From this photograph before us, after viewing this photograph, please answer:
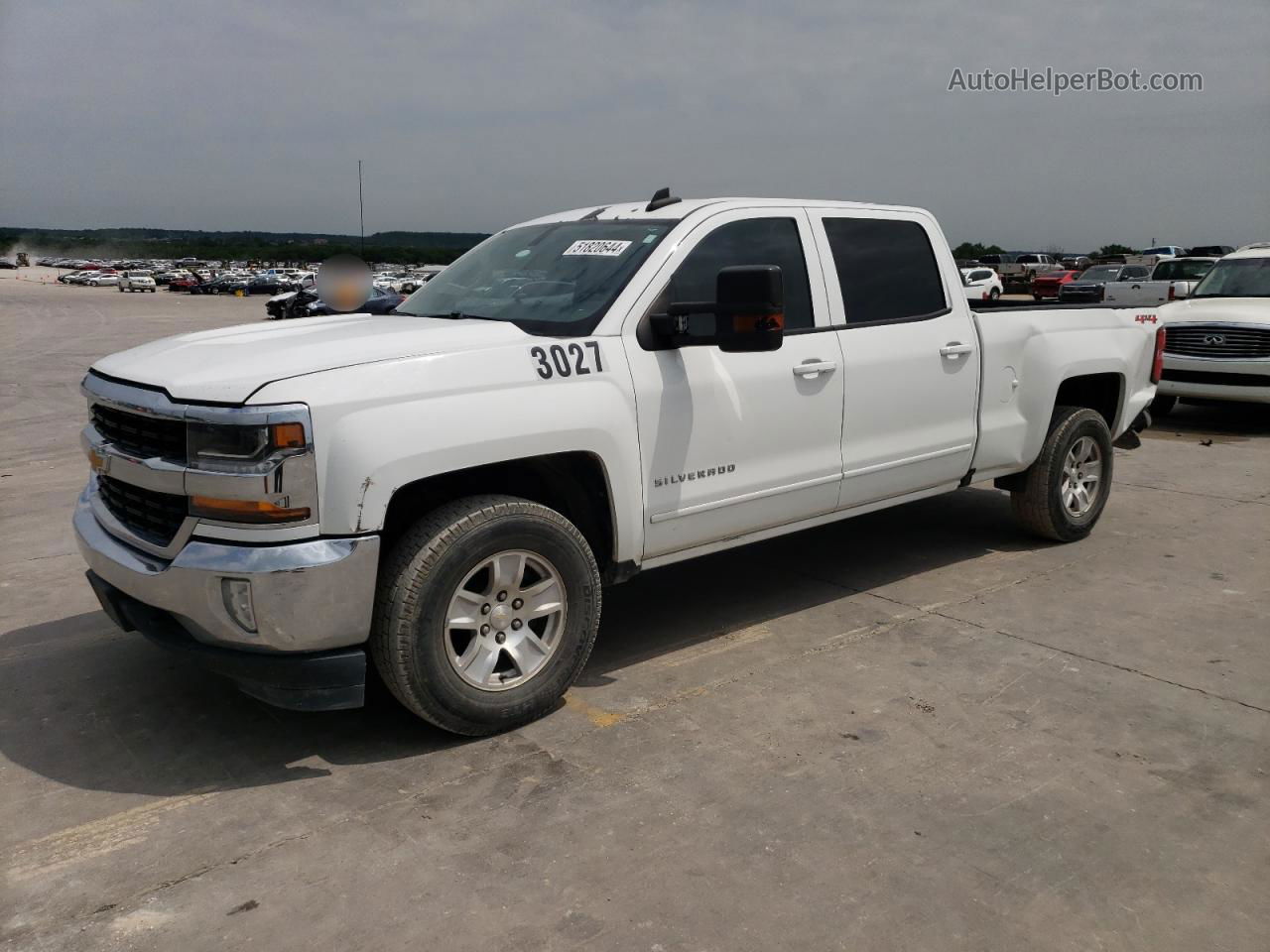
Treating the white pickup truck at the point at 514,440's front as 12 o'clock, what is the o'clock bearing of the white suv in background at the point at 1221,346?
The white suv in background is roughly at 6 o'clock from the white pickup truck.

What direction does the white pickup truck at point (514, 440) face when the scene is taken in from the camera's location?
facing the viewer and to the left of the viewer

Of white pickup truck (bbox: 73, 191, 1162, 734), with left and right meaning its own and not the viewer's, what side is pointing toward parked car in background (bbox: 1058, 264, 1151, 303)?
back

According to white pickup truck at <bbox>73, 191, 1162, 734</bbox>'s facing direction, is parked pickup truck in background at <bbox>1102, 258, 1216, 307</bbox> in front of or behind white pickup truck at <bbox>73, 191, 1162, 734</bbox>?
behind

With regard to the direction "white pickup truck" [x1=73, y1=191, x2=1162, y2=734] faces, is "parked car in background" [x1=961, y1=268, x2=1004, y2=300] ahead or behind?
behind

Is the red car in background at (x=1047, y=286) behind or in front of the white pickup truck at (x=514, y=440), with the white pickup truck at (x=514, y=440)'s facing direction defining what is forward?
behind

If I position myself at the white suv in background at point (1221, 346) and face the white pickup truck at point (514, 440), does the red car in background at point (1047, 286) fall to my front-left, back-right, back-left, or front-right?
back-right

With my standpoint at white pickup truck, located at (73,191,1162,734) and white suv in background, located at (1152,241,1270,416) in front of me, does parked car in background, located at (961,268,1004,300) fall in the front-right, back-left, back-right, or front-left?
front-left
